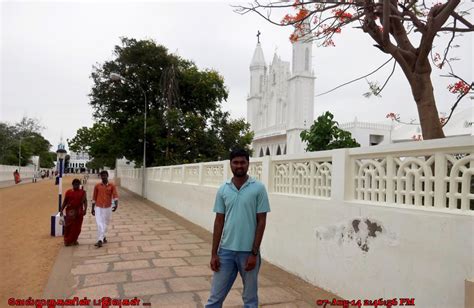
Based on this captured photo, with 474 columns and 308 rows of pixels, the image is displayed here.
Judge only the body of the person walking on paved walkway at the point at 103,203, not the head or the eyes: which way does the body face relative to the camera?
toward the camera

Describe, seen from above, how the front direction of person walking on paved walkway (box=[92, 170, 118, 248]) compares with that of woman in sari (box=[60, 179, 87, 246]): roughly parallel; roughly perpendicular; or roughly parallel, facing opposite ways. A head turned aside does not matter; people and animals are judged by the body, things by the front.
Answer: roughly parallel

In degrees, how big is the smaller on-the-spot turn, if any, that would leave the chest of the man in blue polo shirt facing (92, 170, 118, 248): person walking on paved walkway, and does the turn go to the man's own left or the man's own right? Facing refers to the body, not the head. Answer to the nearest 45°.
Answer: approximately 135° to the man's own right

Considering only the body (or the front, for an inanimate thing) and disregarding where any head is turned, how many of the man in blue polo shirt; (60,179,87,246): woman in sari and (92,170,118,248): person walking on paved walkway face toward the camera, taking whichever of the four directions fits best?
3

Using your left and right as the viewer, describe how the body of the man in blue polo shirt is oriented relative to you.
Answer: facing the viewer

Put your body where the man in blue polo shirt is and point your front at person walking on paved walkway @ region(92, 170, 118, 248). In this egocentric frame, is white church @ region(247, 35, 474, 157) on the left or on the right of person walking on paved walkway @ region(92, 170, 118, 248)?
right

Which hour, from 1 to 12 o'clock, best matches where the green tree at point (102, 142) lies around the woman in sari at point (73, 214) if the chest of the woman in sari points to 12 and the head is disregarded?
The green tree is roughly at 6 o'clock from the woman in sari.

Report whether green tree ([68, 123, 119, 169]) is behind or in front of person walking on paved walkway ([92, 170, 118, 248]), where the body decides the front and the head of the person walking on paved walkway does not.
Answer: behind

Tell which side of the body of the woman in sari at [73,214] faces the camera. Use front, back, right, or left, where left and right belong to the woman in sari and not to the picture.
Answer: front

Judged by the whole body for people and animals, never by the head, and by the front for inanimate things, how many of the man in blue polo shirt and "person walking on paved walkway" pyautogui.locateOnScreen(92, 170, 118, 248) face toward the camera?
2

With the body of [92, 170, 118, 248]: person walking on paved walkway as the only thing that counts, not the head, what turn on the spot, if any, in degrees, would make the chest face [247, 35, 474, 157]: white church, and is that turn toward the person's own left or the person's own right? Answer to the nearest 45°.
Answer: approximately 135° to the person's own left

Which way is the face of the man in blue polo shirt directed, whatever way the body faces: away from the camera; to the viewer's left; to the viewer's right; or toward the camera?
toward the camera
